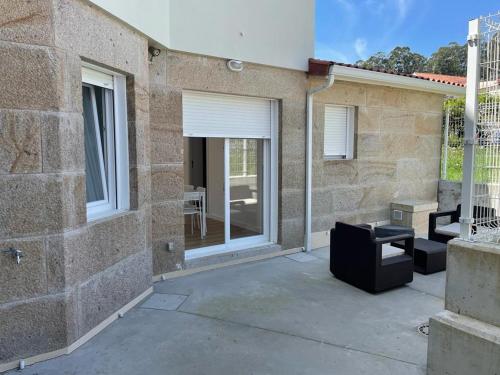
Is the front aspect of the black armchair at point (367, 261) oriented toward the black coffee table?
yes

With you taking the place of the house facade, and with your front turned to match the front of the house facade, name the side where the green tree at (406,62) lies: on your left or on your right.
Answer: on your left

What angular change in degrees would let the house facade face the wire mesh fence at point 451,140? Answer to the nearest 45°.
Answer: approximately 90° to its left

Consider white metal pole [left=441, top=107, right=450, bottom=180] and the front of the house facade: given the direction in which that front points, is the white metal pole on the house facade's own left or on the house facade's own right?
on the house facade's own left

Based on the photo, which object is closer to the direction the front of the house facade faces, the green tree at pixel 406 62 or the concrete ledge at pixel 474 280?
the concrete ledge

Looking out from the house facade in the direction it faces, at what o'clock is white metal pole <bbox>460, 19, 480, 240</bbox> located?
The white metal pole is roughly at 12 o'clock from the house facade.

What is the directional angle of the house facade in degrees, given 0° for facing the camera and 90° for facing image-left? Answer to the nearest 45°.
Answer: approximately 315°

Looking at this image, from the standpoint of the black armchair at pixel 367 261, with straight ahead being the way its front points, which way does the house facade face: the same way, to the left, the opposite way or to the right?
to the right

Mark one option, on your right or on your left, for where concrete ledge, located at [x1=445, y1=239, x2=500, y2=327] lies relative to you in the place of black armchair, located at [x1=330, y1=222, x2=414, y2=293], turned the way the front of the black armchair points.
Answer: on your right

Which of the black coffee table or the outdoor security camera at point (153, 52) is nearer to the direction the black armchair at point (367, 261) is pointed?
the black coffee table
